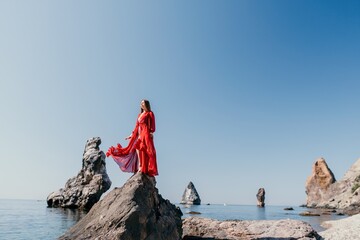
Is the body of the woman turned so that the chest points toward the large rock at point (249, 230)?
no
